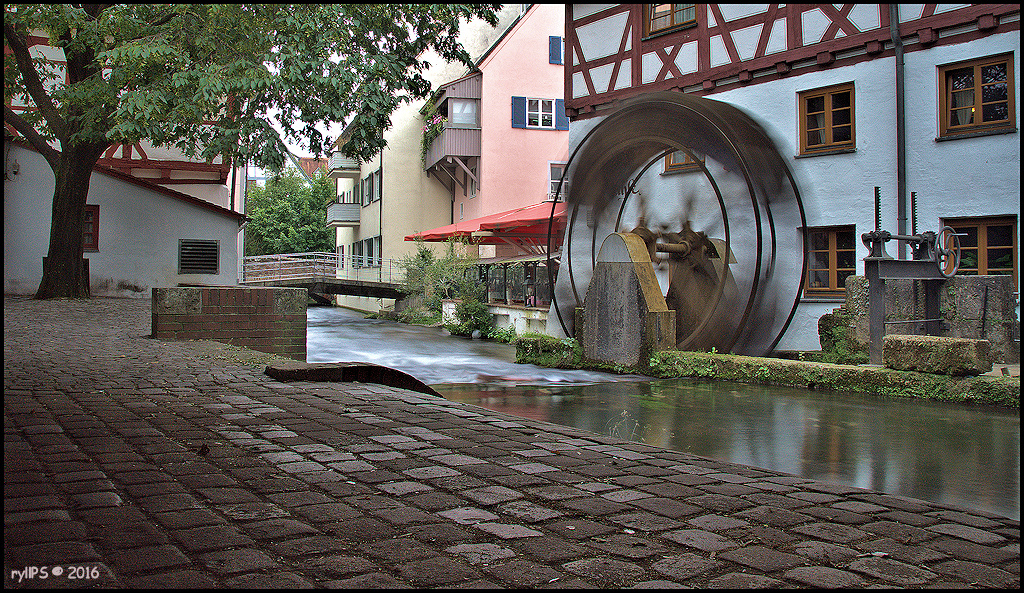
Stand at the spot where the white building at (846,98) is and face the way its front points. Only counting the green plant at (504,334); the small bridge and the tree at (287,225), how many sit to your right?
3

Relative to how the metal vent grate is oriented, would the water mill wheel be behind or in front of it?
in front

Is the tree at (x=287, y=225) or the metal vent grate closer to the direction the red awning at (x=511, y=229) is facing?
the metal vent grate

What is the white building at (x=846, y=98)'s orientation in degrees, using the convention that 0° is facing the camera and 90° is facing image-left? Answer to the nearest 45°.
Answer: approximately 45°

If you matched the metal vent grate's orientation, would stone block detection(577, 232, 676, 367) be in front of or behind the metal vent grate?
in front

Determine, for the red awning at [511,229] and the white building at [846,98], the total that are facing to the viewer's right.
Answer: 0

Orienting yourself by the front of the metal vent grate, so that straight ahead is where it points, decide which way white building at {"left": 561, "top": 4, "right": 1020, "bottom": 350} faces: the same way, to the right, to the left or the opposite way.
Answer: to the right

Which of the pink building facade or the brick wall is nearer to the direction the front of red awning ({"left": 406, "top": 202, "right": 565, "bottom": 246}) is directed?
the brick wall

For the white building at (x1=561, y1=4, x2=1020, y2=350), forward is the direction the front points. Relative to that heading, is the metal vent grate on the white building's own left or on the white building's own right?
on the white building's own right
